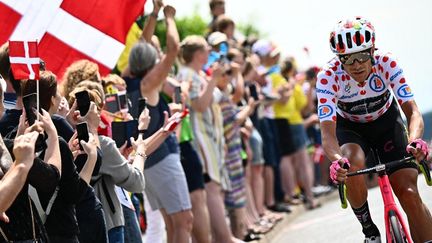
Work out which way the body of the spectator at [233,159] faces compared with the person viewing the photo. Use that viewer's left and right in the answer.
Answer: facing to the right of the viewer

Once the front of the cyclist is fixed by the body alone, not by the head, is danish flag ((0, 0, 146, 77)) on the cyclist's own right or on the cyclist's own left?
on the cyclist's own right

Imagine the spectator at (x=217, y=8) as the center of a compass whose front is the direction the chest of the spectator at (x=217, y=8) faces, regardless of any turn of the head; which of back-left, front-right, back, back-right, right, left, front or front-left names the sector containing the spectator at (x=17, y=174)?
right

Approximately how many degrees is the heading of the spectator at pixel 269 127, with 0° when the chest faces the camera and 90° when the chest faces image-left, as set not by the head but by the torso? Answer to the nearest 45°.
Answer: approximately 270°

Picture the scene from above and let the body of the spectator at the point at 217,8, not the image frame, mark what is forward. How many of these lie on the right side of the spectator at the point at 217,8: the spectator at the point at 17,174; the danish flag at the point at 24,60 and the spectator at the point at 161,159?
3

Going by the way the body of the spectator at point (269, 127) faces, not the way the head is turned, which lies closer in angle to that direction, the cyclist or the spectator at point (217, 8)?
the cyclist

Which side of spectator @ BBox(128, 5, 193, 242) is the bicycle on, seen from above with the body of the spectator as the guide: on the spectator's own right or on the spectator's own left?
on the spectator's own right

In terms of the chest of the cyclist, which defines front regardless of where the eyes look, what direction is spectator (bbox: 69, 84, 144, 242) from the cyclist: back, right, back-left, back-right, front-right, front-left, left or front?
front-right

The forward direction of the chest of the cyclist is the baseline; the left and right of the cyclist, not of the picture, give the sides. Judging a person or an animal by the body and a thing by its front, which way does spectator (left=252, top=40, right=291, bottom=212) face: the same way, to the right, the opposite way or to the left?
to the left

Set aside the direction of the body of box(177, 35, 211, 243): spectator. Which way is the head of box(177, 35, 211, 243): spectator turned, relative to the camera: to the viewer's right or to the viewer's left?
to the viewer's right

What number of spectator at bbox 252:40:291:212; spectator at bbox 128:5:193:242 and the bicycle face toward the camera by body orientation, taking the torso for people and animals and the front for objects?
1
